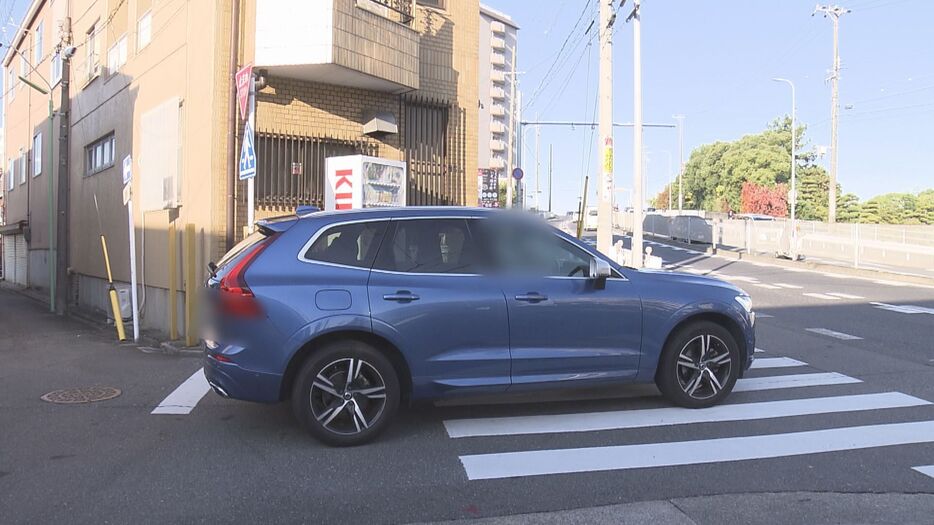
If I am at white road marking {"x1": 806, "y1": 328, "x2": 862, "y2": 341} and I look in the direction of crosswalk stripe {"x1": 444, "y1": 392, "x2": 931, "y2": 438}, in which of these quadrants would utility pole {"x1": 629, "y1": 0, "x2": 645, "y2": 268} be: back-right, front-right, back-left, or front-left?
back-right

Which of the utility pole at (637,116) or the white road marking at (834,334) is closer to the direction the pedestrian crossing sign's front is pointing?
the white road marking

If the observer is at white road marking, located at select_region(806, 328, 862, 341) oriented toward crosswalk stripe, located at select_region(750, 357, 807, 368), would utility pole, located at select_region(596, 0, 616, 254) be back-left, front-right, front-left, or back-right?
back-right

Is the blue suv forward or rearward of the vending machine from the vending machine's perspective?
forward

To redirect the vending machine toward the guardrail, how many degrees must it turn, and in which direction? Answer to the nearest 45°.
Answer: approximately 90° to its left

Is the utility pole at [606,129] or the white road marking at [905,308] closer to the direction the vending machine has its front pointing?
the white road marking

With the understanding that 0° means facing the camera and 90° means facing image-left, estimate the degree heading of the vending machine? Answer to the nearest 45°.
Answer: approximately 315°
